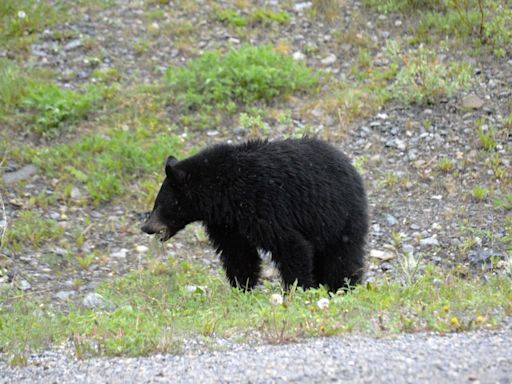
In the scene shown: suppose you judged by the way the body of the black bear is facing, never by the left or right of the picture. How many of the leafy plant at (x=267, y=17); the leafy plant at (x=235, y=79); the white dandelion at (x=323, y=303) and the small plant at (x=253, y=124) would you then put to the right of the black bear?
3

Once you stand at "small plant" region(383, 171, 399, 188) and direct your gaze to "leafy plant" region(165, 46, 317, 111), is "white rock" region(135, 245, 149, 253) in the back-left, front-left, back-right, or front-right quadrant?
back-left

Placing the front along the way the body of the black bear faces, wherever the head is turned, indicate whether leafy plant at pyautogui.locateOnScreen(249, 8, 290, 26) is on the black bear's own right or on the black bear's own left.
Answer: on the black bear's own right

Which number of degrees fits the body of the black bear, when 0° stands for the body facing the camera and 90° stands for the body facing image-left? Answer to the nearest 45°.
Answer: approximately 90°

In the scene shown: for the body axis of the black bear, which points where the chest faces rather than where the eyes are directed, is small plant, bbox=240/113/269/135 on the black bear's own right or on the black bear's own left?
on the black bear's own right

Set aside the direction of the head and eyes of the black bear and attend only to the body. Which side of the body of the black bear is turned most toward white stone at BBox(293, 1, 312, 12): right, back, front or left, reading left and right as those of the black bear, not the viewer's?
right

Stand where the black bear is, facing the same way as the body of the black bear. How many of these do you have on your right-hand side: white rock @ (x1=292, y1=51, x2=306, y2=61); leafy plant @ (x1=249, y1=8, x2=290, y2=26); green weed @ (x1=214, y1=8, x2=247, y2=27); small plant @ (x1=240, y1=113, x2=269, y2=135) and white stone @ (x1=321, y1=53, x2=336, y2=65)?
5

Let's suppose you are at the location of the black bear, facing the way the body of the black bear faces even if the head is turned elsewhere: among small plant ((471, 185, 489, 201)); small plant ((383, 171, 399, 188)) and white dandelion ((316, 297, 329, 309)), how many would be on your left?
1

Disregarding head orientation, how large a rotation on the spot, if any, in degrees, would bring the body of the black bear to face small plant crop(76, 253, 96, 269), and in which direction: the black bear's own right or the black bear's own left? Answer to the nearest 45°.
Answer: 0° — it already faces it

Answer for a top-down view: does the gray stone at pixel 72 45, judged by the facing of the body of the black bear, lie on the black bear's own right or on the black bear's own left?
on the black bear's own right

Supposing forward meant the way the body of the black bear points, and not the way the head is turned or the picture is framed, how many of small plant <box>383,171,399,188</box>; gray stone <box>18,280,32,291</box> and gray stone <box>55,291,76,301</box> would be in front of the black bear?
2

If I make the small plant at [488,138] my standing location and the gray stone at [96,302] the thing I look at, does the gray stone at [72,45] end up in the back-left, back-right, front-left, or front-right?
front-right

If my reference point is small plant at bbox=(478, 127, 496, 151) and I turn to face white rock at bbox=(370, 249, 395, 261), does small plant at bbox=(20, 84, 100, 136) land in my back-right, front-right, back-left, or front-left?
front-right

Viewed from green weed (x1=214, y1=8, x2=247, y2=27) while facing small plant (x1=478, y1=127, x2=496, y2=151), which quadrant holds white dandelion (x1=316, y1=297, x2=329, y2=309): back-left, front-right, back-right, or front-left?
front-right

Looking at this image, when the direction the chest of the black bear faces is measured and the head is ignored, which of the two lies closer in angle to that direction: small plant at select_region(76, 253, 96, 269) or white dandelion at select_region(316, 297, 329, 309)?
the small plant

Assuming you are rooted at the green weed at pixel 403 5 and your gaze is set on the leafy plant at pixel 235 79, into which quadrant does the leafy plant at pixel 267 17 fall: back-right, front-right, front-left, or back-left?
front-right

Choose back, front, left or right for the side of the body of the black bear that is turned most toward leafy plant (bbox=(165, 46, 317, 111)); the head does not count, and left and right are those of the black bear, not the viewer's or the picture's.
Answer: right

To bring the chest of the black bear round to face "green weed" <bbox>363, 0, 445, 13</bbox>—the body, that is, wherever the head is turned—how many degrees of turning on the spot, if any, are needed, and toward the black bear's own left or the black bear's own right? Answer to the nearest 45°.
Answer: approximately 90° to the black bear's own right

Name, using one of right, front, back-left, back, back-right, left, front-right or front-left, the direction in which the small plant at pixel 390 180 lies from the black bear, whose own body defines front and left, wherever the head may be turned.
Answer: back-right

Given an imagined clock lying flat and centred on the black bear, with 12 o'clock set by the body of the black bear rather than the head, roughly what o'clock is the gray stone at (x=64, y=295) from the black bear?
The gray stone is roughly at 12 o'clock from the black bear.

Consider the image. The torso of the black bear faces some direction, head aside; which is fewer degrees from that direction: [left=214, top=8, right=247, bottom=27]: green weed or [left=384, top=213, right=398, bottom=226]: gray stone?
the green weed
